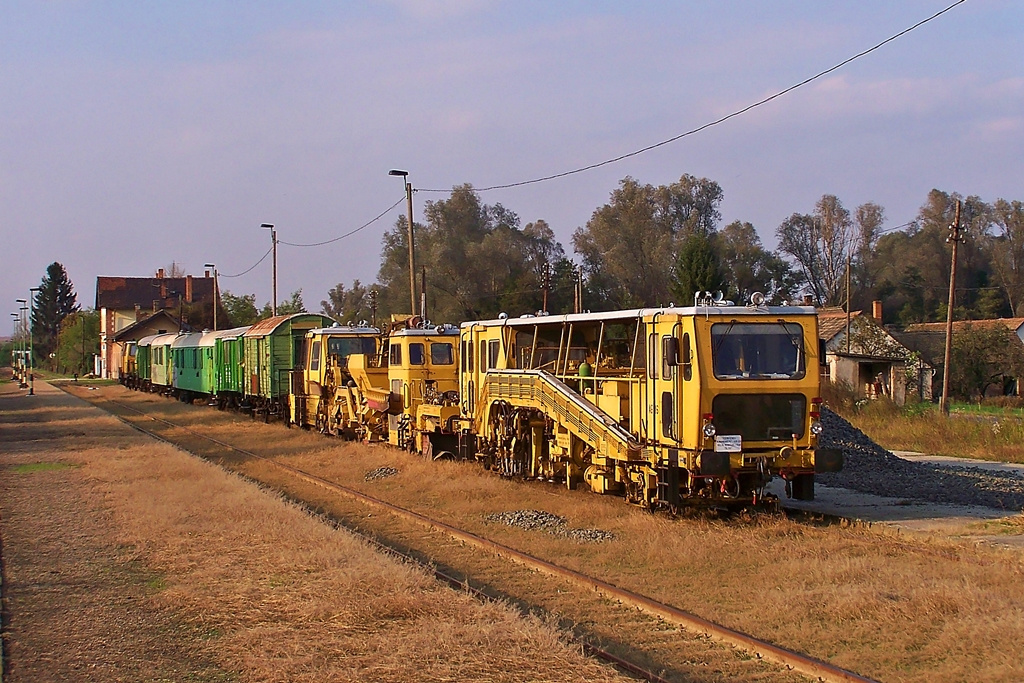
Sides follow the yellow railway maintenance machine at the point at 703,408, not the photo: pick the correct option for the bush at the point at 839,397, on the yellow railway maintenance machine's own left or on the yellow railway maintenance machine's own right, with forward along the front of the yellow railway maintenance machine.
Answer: on the yellow railway maintenance machine's own left

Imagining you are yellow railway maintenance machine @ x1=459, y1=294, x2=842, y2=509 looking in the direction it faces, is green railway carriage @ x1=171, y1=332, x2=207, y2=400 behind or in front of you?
behind

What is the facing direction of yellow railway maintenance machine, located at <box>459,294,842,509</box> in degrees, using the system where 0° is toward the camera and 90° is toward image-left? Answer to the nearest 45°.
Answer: approximately 315°

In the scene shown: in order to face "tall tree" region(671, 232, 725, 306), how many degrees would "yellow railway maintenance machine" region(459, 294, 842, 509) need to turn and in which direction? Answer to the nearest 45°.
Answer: approximately 135° to its left

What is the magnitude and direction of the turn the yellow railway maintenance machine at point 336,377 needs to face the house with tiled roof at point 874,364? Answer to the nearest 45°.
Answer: approximately 90° to its left

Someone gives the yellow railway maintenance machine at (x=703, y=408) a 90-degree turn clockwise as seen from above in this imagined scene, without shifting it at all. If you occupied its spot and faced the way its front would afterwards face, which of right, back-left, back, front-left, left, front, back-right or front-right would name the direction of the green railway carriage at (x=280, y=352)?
right

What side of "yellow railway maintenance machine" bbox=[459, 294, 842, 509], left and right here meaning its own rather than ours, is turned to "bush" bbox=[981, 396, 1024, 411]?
left

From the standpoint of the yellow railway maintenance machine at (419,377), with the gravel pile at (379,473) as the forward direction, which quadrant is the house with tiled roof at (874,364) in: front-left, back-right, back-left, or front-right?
back-left

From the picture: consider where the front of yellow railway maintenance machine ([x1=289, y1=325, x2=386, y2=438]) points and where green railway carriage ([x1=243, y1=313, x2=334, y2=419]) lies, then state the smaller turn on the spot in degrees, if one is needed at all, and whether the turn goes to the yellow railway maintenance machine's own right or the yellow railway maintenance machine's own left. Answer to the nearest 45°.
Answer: approximately 135° to the yellow railway maintenance machine's own left

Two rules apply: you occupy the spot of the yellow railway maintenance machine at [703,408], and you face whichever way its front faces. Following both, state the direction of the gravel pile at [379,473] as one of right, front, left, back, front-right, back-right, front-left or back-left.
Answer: back

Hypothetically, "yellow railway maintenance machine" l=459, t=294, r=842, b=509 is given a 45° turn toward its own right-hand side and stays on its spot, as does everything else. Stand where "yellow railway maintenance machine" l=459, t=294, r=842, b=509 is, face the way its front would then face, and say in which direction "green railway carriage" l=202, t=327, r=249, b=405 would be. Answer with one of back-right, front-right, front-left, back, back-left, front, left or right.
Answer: back-right

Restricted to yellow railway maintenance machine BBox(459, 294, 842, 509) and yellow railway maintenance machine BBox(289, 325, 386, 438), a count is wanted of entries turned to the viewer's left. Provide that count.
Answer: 0

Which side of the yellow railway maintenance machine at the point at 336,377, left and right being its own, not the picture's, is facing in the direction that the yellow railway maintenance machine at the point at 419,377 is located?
front

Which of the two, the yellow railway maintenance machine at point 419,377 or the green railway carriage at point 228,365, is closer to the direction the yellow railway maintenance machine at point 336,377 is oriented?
the yellow railway maintenance machine

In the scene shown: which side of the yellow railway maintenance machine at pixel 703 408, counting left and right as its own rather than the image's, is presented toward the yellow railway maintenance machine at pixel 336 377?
back

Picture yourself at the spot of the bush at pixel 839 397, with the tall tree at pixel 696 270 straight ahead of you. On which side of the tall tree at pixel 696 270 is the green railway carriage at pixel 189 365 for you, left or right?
left
